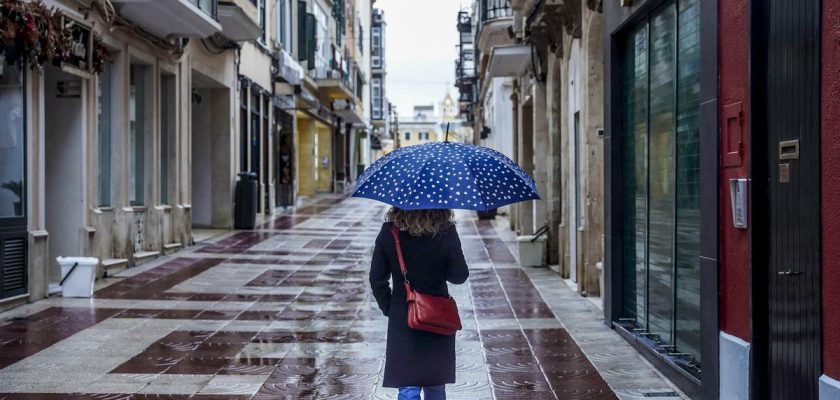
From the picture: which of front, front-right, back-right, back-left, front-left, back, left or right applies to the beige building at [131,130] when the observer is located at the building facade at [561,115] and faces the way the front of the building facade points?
front

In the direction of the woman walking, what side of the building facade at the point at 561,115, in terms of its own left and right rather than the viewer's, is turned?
left

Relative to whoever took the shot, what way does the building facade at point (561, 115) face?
facing to the left of the viewer

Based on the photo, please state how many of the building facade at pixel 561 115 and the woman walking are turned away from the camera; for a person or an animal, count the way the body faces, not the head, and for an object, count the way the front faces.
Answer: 1

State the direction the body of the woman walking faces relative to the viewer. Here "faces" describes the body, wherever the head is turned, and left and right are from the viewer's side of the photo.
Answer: facing away from the viewer

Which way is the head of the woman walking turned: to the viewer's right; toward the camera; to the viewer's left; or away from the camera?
away from the camera

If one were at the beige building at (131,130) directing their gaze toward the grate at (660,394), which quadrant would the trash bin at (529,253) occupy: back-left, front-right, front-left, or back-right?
front-left

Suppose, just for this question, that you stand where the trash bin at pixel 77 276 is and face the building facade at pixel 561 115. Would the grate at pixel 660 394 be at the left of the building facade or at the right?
right

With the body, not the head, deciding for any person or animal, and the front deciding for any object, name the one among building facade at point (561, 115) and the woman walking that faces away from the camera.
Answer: the woman walking

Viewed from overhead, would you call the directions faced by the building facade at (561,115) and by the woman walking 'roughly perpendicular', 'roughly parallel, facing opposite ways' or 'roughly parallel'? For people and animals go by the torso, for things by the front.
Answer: roughly perpendicular
